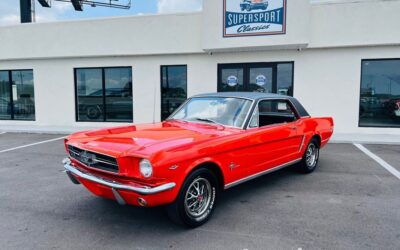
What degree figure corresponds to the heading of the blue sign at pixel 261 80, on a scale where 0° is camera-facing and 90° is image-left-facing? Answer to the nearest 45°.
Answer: approximately 0°

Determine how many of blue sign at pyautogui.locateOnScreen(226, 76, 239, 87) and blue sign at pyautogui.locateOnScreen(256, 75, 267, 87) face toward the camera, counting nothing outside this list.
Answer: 2

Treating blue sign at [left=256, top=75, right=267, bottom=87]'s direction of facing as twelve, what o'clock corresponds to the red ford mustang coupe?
The red ford mustang coupe is roughly at 12 o'clock from the blue sign.

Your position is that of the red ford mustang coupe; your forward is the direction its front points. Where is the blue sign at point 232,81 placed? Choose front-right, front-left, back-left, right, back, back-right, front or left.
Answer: back-right

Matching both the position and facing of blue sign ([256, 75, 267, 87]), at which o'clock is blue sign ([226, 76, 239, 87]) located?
blue sign ([226, 76, 239, 87]) is roughly at 3 o'clock from blue sign ([256, 75, 267, 87]).

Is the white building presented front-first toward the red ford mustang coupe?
yes

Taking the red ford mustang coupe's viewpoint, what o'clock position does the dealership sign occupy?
The dealership sign is roughly at 5 o'clock from the red ford mustang coupe.

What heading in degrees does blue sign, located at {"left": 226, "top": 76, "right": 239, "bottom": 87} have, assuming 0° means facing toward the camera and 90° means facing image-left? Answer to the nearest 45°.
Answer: approximately 0°

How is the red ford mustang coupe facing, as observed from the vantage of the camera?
facing the viewer and to the left of the viewer

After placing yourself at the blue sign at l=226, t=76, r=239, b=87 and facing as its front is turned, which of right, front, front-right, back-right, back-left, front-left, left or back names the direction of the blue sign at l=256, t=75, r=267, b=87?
left
